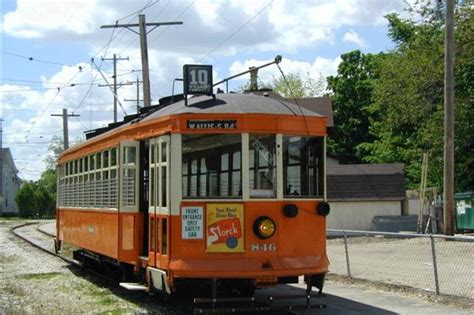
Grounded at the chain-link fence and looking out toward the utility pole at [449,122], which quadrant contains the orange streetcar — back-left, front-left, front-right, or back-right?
back-left

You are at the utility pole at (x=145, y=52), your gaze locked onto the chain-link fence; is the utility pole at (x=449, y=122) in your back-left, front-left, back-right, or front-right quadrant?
front-left

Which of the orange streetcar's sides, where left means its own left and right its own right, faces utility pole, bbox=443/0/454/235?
left

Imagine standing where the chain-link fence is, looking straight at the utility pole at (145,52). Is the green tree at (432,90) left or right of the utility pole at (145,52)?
right

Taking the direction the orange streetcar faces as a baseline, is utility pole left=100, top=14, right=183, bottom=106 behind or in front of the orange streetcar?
behind

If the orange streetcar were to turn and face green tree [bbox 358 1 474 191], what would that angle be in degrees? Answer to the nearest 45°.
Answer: approximately 90° to its left

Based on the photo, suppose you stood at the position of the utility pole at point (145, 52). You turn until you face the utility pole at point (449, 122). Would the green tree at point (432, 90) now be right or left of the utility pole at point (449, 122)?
left

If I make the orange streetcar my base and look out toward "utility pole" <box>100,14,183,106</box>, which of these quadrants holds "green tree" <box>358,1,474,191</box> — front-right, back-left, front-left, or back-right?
front-right

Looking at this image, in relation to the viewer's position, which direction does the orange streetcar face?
facing the viewer and to the right of the viewer

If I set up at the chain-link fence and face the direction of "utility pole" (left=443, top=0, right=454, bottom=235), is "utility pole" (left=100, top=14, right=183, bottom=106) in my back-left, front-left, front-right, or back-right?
front-left

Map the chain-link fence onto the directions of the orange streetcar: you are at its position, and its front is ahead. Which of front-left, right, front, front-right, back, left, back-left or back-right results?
left
